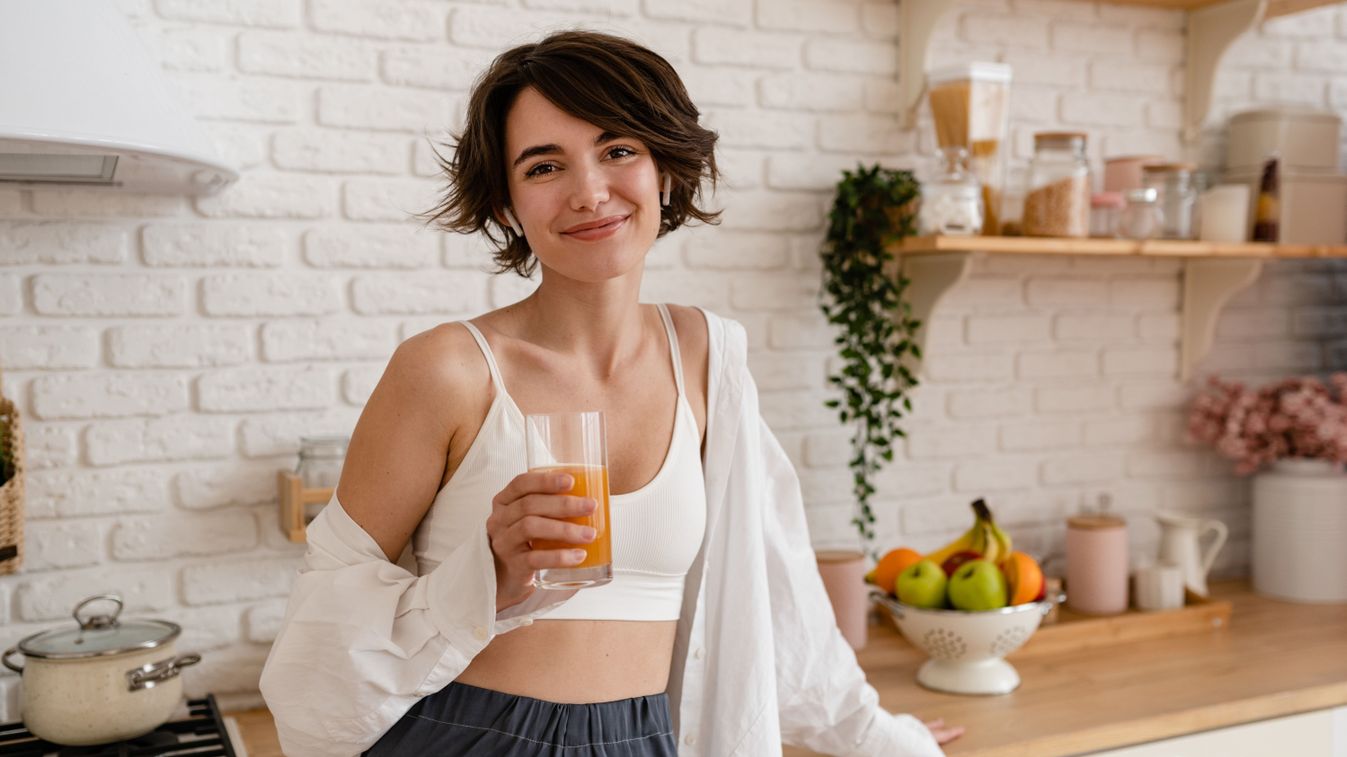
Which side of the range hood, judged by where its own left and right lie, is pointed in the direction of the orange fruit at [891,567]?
left

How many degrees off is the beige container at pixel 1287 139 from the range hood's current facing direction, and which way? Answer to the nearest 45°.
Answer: approximately 90° to its left

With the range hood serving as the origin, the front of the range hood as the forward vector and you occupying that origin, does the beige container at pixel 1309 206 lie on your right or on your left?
on your left

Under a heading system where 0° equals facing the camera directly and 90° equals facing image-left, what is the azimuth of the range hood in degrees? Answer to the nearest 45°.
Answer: approximately 0°

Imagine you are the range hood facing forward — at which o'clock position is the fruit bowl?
The fruit bowl is roughly at 9 o'clock from the range hood.

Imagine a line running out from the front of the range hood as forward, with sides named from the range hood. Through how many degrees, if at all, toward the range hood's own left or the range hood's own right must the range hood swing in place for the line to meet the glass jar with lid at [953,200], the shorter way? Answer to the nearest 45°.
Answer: approximately 90° to the range hood's own left

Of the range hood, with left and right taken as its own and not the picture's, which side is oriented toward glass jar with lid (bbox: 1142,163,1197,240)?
left

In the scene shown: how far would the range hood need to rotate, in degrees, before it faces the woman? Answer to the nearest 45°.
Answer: approximately 45° to its left
